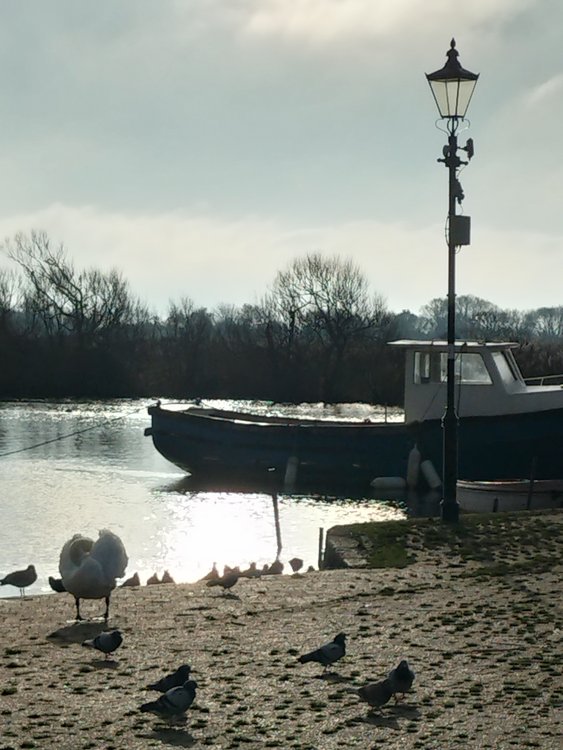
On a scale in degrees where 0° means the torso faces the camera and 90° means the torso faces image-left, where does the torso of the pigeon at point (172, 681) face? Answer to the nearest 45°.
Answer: approximately 270°

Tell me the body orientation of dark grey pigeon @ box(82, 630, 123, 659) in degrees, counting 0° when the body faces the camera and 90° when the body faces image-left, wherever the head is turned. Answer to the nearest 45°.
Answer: approximately 270°

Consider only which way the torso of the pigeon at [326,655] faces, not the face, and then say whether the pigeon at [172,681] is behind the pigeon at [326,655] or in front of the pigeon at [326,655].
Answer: behind

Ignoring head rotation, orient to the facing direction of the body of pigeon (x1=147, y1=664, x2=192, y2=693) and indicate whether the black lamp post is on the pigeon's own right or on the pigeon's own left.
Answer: on the pigeon's own left

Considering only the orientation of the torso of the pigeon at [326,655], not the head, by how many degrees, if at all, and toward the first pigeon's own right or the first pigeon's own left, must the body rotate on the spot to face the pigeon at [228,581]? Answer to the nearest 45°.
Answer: approximately 90° to the first pigeon's own left

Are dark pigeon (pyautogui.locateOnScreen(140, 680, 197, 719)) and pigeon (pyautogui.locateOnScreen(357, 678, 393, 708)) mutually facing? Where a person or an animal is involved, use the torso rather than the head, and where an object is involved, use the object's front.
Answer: no

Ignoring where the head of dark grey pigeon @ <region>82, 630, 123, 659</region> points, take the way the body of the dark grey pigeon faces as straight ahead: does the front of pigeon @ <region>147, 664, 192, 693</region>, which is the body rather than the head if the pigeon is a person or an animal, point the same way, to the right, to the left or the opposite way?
the same way
